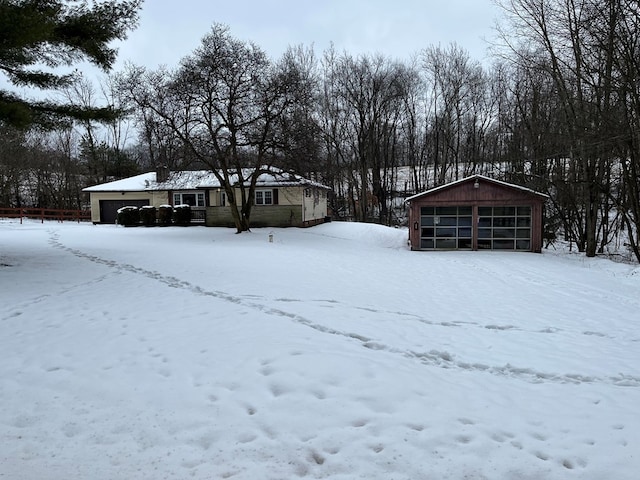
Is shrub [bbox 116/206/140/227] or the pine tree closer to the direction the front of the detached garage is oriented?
the pine tree

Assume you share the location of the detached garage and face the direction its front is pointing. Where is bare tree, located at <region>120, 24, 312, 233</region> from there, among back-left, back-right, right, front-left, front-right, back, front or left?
right

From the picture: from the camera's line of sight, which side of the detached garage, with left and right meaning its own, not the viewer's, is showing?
front

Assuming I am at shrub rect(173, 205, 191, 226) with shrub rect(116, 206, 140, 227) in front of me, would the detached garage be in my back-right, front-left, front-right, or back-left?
back-left

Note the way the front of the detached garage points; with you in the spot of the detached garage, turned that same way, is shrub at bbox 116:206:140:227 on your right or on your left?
on your right

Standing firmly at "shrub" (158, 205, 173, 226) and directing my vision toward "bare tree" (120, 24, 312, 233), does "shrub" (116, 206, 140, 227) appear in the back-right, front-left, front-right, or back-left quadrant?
back-right

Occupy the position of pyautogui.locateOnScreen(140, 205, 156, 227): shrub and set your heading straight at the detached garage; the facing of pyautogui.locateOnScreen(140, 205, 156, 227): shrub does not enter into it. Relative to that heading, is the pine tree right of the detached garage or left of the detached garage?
right

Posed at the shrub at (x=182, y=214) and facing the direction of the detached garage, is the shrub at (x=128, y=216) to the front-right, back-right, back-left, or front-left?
back-right

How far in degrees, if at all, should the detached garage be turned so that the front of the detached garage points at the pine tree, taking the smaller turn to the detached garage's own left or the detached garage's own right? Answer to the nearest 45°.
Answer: approximately 45° to the detached garage's own right

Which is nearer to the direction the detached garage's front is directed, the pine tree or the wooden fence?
the pine tree

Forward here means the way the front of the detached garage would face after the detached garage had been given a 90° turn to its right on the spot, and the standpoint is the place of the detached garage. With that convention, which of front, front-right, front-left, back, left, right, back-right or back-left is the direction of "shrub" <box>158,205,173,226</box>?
front

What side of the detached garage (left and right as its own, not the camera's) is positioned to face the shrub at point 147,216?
right

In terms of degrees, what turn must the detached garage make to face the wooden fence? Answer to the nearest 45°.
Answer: approximately 90° to its right
